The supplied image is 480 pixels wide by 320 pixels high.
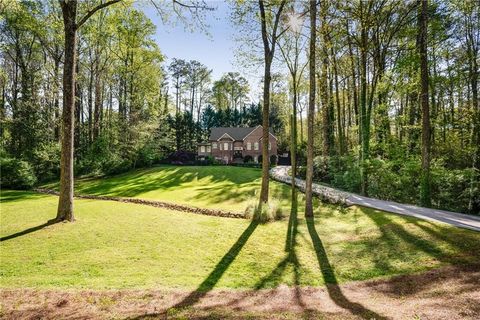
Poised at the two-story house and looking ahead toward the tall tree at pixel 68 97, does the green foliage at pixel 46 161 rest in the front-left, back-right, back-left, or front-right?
front-right

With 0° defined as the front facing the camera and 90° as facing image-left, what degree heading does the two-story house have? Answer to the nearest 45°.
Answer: approximately 0°

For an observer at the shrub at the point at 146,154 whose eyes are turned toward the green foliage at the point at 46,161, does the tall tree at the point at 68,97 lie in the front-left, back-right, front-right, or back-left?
front-left

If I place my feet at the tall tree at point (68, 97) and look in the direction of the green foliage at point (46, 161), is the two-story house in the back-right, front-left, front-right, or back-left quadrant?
front-right

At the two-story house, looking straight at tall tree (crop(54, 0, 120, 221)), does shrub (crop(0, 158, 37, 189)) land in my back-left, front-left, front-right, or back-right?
front-right

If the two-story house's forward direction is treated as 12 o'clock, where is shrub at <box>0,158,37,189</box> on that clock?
The shrub is roughly at 1 o'clock from the two-story house.

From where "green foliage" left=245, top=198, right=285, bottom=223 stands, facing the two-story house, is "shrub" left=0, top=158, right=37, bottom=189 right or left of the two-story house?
left

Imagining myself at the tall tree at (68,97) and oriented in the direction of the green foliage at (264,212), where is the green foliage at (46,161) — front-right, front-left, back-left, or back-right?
back-left

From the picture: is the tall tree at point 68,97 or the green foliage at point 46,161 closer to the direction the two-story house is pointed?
the tall tree

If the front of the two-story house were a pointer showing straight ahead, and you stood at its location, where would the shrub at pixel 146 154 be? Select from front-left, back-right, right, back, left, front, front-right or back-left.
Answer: front-right

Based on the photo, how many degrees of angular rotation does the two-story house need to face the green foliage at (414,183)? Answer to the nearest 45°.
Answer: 0° — it already faces it

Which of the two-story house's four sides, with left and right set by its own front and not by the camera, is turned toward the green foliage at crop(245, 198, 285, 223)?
front

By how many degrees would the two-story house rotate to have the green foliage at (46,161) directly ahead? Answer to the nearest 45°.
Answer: approximately 45° to its right

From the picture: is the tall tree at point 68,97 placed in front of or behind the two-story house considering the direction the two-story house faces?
in front
